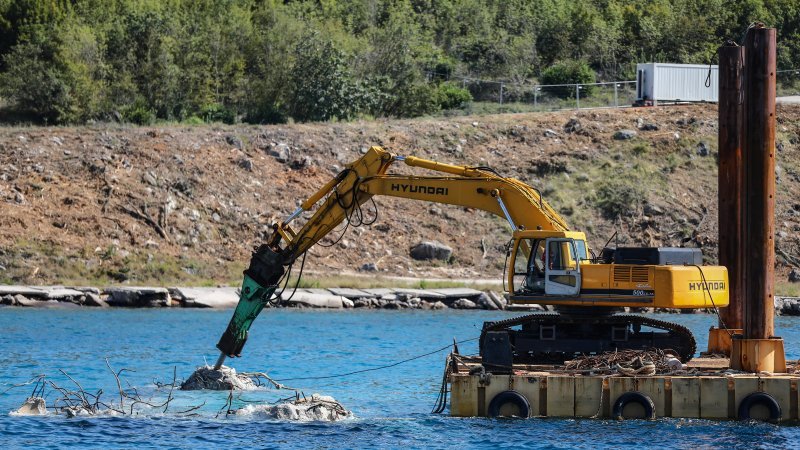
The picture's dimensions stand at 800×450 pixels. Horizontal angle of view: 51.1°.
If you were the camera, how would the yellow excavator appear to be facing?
facing to the left of the viewer

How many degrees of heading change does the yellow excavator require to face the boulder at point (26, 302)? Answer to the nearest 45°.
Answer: approximately 45° to its right

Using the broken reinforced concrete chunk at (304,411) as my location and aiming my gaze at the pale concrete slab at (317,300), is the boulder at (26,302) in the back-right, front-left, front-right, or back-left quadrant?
front-left

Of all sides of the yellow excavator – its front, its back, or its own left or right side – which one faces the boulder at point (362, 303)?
right

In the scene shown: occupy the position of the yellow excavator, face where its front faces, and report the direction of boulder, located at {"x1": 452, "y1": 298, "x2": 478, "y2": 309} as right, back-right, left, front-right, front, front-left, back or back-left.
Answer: right

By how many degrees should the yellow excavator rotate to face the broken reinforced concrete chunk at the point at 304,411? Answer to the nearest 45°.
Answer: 0° — it already faces it

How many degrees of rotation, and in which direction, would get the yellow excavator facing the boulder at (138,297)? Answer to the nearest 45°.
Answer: approximately 45° to its right

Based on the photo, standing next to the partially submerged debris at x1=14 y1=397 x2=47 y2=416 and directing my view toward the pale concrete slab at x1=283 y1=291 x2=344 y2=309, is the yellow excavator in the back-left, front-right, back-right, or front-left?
front-right

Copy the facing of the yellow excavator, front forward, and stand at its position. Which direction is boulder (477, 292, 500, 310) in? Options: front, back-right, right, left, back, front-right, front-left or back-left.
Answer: right

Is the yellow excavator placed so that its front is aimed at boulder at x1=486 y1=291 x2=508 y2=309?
no

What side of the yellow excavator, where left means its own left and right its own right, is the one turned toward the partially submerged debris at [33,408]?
front

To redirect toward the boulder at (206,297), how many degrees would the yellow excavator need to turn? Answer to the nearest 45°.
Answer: approximately 45° to its right

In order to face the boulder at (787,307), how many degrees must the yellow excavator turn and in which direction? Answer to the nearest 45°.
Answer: approximately 135° to its right

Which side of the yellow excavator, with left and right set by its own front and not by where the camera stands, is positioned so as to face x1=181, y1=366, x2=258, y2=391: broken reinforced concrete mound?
front
